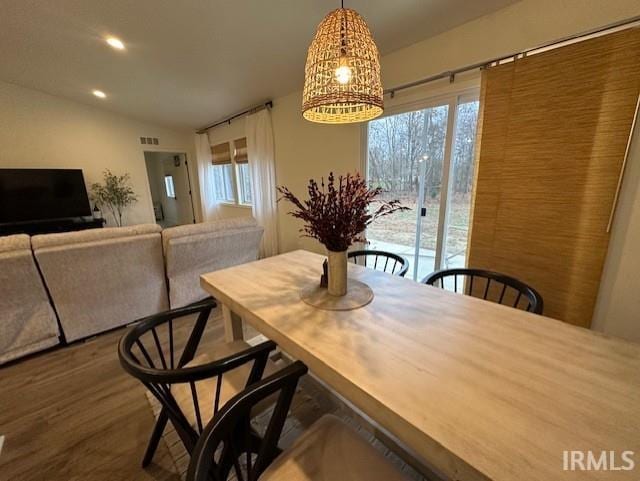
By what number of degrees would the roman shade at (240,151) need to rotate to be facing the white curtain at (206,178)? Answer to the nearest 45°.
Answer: approximately 90° to its right

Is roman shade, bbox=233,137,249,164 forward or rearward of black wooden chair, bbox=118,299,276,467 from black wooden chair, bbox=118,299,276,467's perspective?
forward

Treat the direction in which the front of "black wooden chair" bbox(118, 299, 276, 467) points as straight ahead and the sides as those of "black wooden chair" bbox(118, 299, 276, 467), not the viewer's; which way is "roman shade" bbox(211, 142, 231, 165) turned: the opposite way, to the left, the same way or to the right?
the opposite way

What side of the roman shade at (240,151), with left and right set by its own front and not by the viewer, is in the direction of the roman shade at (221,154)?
right

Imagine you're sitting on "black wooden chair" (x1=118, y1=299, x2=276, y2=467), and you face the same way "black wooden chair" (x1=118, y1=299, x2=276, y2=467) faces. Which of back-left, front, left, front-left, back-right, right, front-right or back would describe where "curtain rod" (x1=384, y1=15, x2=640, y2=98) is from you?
front-right

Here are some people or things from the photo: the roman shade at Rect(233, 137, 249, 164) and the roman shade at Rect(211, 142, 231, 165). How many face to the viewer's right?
0

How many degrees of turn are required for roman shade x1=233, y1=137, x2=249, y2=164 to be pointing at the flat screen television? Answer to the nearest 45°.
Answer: approximately 45° to its right

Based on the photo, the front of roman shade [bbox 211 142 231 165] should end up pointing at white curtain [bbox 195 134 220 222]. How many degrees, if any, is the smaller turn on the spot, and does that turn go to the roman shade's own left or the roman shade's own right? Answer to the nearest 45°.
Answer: approximately 90° to the roman shade's own right

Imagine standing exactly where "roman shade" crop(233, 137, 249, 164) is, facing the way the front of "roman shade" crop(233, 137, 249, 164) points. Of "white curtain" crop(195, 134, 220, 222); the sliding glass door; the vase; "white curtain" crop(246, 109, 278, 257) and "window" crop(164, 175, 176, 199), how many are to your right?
2

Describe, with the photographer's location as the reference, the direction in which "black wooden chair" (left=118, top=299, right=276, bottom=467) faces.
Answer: facing away from the viewer and to the right of the viewer

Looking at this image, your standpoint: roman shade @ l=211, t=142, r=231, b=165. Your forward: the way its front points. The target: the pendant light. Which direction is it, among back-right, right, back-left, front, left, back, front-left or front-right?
front-left

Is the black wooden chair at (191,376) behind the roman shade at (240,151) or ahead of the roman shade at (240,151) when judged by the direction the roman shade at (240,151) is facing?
ahead

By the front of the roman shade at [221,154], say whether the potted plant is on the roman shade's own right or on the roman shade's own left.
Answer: on the roman shade's own right

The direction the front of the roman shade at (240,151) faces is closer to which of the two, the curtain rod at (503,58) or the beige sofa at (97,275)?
the beige sofa

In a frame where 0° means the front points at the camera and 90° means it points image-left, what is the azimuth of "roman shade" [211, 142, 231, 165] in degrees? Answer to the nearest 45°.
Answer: approximately 45°

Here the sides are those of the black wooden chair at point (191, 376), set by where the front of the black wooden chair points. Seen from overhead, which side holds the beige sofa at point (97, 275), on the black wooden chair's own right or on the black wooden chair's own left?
on the black wooden chair's own left

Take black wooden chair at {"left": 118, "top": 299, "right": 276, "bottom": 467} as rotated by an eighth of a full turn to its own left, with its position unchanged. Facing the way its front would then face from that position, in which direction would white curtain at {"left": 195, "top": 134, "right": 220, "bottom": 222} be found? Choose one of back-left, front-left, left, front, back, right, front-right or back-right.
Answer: front
